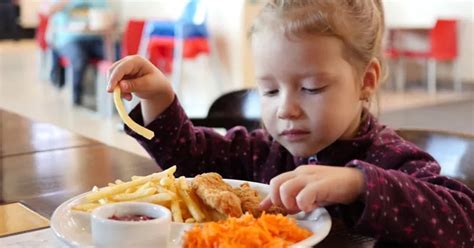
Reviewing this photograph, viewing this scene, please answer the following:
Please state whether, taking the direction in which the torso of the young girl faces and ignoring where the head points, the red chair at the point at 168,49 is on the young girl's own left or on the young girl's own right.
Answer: on the young girl's own right

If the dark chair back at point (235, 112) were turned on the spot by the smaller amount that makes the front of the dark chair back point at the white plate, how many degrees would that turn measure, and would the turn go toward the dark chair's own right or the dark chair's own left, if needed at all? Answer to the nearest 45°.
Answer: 0° — it already faces it

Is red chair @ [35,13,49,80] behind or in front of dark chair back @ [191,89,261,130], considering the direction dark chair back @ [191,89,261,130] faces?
behind

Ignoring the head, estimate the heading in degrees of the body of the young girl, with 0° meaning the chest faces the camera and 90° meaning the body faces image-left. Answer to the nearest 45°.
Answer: approximately 45°

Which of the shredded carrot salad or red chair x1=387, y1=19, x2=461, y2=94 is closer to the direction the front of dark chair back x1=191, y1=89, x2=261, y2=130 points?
the shredded carrot salad

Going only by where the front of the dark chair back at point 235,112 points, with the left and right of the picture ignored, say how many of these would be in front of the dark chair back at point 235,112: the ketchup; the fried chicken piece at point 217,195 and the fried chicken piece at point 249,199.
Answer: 3

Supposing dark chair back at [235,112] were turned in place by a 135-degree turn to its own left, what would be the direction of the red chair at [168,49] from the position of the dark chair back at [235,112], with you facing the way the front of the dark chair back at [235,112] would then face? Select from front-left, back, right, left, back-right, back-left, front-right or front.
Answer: front-left

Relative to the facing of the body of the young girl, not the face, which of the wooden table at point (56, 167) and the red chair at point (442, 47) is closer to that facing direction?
the wooden table

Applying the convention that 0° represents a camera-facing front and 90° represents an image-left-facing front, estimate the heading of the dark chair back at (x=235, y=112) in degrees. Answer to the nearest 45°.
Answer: approximately 0°

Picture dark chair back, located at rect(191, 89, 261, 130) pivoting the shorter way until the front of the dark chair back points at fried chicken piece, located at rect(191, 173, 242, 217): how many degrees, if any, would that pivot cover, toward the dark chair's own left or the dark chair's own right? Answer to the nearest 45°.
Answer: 0° — it already faces it
